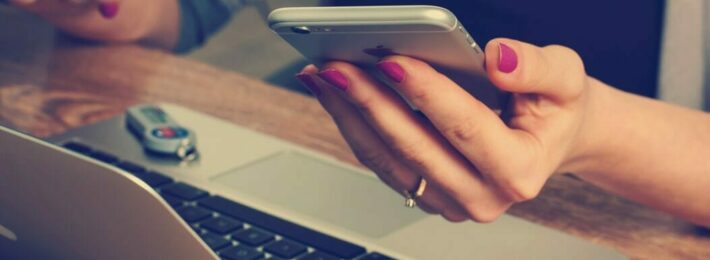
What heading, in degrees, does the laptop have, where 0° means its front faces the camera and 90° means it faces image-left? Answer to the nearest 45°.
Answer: approximately 225°
